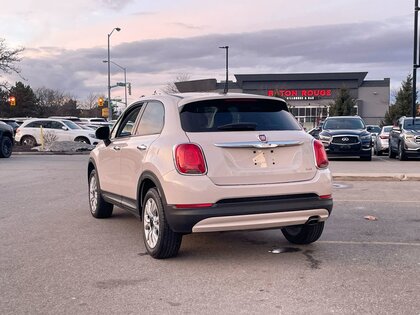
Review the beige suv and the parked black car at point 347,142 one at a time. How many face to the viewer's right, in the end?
0

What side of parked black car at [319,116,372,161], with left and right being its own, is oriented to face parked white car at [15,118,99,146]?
right

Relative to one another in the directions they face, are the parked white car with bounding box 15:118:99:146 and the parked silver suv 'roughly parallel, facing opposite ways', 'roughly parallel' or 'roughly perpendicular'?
roughly perpendicular

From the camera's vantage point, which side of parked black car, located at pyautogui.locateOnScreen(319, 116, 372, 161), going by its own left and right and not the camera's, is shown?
front

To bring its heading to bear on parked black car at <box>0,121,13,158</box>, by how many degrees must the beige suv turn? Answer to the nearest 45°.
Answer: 0° — it already faces it

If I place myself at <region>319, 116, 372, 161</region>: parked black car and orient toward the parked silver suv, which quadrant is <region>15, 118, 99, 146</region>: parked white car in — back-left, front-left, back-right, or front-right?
back-left

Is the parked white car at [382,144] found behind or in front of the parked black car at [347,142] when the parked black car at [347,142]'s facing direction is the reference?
behind

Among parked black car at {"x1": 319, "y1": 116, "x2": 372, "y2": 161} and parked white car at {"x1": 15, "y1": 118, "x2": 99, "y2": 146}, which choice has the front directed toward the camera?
the parked black car

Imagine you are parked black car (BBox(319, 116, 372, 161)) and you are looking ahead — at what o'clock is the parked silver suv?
The parked silver suv is roughly at 8 o'clock from the parked black car.

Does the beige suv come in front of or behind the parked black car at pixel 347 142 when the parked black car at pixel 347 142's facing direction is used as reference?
in front

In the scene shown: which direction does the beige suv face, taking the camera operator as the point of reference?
facing away from the viewer and to the left of the viewer

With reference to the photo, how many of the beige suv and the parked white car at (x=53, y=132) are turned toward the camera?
0

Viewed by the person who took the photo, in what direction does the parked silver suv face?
facing the viewer and to the right of the viewer

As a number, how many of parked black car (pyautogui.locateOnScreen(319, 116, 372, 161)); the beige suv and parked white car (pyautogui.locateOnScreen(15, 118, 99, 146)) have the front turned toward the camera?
1

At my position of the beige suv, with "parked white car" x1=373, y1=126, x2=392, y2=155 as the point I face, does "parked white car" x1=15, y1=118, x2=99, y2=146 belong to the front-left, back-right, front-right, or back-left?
front-left
